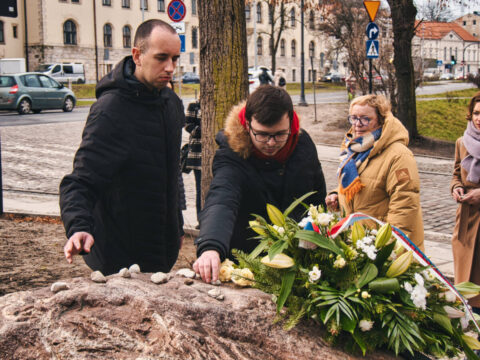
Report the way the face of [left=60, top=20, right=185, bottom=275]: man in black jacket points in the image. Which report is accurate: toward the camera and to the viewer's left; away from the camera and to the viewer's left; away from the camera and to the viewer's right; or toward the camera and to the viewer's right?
toward the camera and to the viewer's right

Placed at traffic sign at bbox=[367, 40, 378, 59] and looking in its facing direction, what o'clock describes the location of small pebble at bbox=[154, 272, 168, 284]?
The small pebble is roughly at 12 o'clock from the traffic sign.

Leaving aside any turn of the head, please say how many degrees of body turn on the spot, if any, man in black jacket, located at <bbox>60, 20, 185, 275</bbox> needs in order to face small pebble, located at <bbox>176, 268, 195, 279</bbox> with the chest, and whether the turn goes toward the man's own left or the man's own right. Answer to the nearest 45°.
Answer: approximately 45° to the man's own right

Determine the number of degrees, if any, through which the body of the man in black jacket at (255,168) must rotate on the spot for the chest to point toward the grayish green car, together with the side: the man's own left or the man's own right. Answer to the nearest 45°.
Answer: approximately 180°
